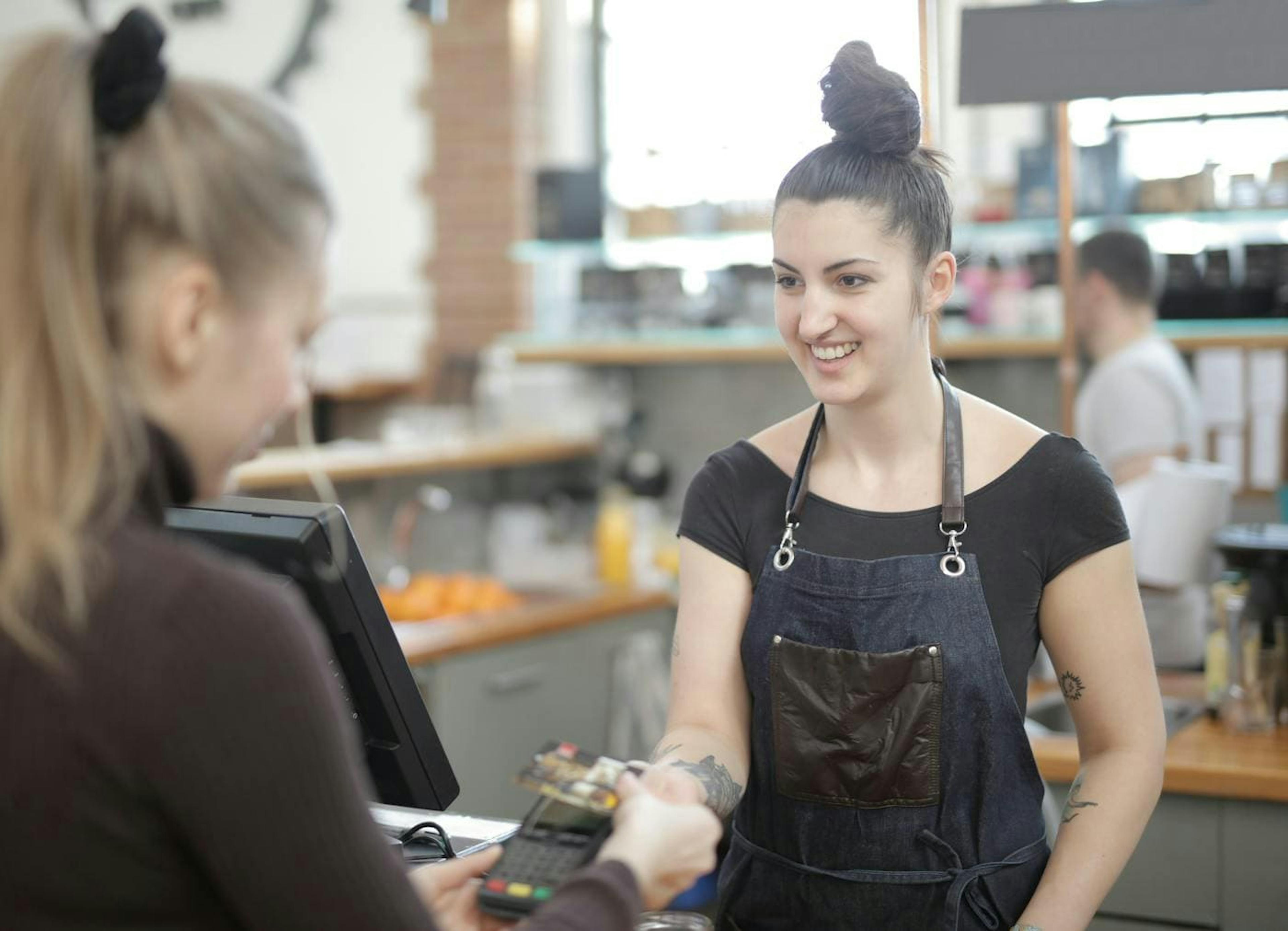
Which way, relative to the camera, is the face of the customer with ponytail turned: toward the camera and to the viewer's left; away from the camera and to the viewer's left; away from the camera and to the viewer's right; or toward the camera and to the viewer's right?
away from the camera and to the viewer's right

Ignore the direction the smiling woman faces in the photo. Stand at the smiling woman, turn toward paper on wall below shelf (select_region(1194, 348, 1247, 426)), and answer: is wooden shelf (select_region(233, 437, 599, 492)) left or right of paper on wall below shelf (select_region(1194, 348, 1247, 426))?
left

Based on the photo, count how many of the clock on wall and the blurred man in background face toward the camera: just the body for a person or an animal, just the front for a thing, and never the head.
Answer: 1

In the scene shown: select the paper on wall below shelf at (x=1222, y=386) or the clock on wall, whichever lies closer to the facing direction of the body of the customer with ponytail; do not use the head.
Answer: the paper on wall below shelf

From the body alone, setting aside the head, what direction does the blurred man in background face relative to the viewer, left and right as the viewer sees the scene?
facing away from the viewer and to the left of the viewer

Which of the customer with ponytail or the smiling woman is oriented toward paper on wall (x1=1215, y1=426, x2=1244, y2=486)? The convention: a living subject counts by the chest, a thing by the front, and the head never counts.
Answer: the customer with ponytail

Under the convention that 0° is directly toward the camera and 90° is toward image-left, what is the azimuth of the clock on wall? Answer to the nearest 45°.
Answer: approximately 0°

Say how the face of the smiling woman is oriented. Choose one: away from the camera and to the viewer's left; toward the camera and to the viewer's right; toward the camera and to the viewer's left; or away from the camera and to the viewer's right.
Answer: toward the camera and to the viewer's left

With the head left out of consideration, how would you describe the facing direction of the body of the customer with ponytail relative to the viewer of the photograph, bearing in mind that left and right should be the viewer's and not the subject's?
facing away from the viewer and to the right of the viewer

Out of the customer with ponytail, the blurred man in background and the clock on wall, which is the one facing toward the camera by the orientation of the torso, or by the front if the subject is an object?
the clock on wall

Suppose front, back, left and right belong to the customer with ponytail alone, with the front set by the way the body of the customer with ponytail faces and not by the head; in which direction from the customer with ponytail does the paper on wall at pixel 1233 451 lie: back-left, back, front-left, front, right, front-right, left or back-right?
front
